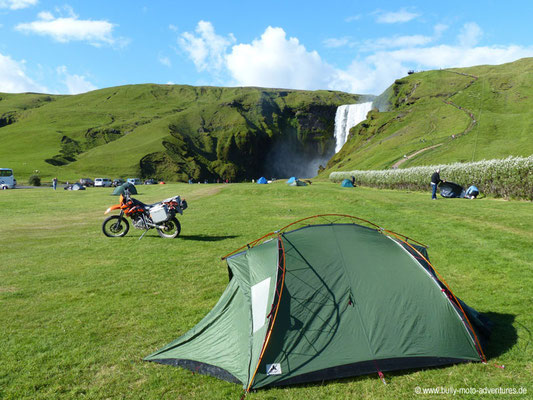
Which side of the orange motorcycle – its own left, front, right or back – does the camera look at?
left

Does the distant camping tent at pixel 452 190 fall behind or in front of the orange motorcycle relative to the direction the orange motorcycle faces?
behind

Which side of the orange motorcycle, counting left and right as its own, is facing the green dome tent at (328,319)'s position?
left
